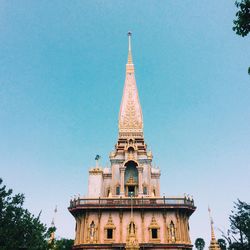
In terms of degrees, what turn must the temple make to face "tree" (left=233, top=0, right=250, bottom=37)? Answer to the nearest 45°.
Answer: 0° — it already faces it

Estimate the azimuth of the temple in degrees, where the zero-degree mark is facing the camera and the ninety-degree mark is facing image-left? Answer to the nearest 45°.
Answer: approximately 0°

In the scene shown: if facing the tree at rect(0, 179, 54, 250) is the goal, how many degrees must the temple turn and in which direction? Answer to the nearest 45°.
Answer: approximately 45° to its right

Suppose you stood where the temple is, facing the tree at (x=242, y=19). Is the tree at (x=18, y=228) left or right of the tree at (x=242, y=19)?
right
